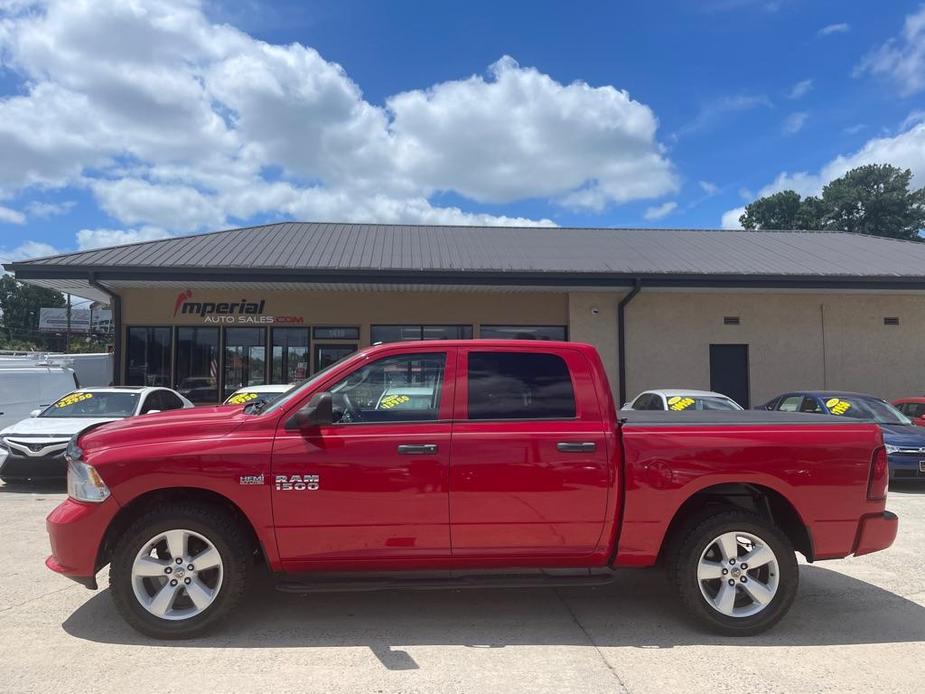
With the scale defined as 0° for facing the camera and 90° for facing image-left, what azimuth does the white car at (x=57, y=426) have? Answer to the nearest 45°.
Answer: approximately 45°

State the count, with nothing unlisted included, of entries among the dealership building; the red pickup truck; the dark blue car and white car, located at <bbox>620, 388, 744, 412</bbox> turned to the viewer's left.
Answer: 1

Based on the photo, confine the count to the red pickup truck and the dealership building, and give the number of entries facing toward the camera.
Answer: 1

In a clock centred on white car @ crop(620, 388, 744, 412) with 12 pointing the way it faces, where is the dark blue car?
The dark blue car is roughly at 10 o'clock from the white car.

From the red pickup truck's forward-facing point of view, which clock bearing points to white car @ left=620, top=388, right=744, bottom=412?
The white car is roughly at 4 o'clock from the red pickup truck.

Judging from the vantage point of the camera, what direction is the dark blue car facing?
facing the viewer and to the right of the viewer

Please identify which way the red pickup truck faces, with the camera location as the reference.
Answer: facing to the left of the viewer

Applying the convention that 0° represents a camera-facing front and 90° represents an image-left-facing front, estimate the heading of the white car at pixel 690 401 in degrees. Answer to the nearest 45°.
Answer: approximately 315°

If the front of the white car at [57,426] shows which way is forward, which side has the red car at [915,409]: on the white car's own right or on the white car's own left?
on the white car's own left

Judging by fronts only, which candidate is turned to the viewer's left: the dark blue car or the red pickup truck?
the red pickup truck

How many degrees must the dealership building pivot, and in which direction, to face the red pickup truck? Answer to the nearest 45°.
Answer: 0° — it already faces it
